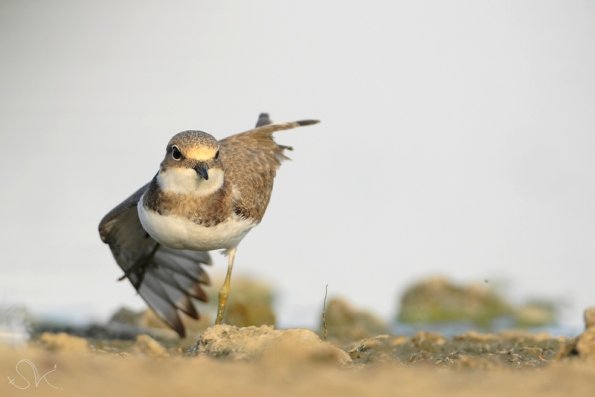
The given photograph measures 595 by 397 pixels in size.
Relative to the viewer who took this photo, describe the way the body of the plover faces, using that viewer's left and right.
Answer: facing the viewer
